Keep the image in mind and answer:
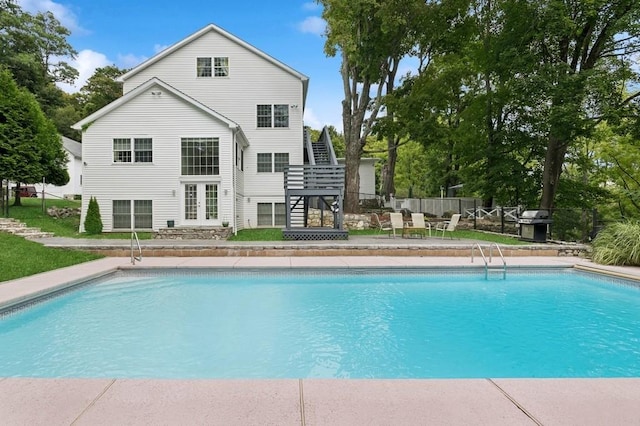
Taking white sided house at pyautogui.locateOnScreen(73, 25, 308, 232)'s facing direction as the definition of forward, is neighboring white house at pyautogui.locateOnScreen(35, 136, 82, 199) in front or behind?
behind

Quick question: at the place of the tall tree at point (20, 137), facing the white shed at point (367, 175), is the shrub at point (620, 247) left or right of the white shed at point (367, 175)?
right

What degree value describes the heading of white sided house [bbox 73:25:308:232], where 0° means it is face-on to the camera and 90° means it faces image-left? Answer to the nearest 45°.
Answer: approximately 0°

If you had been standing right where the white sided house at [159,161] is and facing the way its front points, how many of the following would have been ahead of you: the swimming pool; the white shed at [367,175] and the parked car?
1

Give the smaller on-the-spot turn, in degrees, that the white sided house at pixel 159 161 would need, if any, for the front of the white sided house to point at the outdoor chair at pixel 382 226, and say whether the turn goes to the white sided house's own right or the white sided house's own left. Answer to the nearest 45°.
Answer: approximately 90° to the white sided house's own left

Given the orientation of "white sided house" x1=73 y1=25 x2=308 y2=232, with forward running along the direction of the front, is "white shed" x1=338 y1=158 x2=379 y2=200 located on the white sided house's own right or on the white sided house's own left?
on the white sided house's own left

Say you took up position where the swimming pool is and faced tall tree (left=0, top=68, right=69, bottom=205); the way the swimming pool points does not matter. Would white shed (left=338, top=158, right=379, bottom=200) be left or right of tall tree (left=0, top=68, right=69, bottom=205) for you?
right

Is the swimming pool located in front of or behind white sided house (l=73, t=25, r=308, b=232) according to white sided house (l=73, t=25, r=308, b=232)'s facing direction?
in front

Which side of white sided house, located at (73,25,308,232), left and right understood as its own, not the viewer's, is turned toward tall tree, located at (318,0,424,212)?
left

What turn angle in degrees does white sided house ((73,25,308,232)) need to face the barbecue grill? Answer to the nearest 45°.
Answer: approximately 45° to its left

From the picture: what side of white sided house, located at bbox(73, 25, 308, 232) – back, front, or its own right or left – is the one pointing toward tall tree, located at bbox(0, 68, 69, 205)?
right

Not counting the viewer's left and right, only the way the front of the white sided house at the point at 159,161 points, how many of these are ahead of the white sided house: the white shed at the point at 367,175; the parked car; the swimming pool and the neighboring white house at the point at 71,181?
1

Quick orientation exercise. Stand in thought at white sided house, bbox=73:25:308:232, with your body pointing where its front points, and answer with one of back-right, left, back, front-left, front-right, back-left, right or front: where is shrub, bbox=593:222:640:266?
front-left
